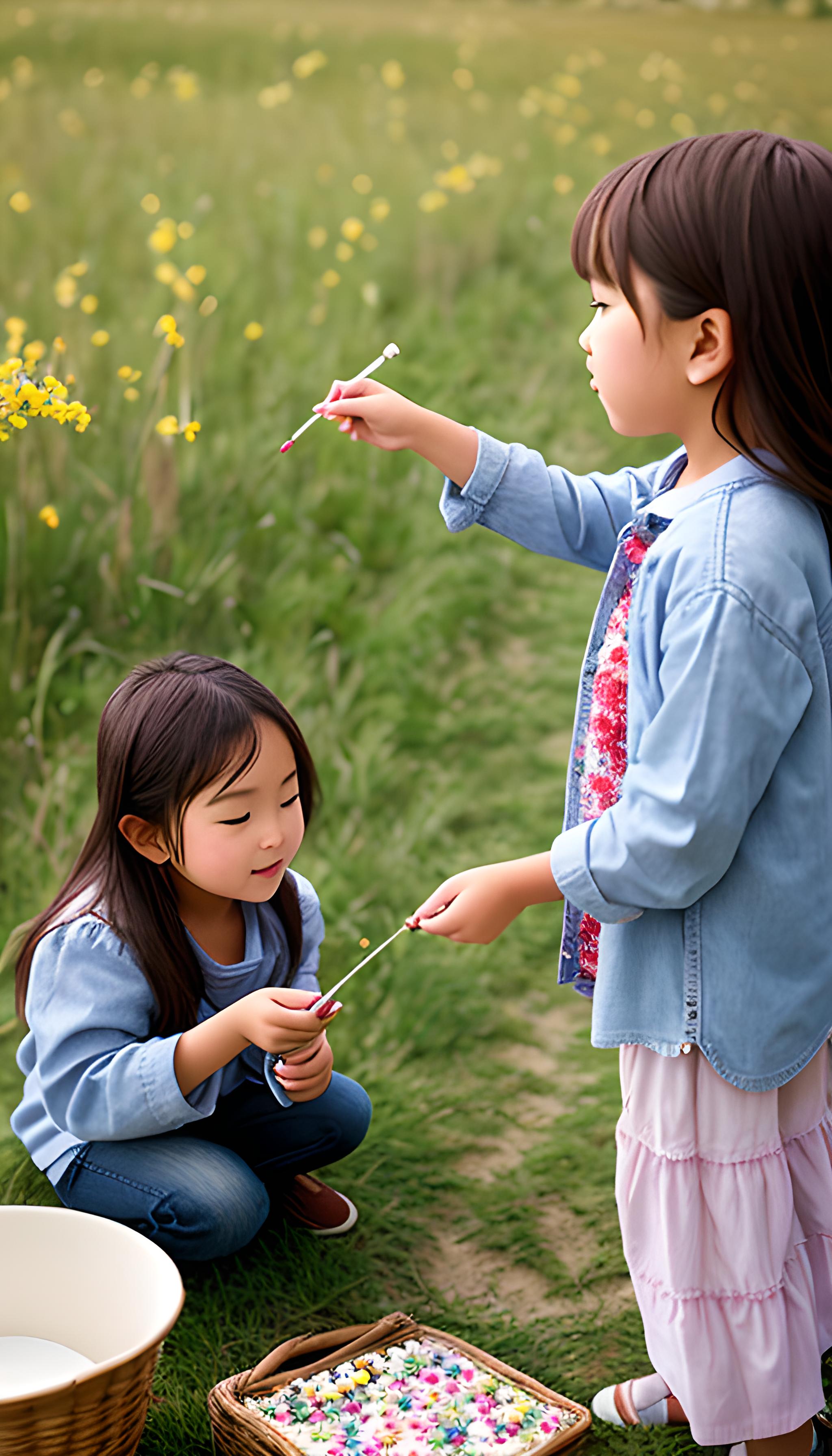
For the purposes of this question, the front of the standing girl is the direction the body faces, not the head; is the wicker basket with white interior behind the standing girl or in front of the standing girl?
in front

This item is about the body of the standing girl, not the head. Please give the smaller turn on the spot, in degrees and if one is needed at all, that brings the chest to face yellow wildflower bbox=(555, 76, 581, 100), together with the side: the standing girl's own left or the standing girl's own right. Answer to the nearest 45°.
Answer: approximately 90° to the standing girl's own right

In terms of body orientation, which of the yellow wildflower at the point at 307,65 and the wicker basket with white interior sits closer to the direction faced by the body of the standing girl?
the wicker basket with white interior

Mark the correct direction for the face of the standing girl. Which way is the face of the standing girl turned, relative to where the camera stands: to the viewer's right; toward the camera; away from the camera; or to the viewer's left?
to the viewer's left

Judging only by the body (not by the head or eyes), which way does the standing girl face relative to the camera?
to the viewer's left
